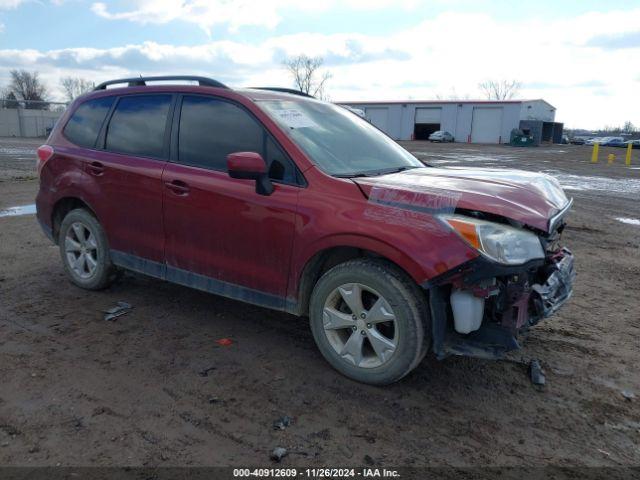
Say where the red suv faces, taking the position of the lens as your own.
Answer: facing the viewer and to the right of the viewer
